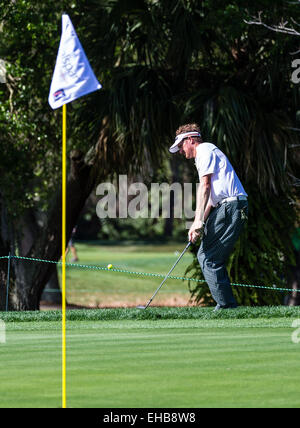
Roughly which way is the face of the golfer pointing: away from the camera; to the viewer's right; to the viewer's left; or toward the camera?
to the viewer's left

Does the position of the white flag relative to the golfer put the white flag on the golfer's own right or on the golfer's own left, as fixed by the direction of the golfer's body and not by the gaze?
on the golfer's own left

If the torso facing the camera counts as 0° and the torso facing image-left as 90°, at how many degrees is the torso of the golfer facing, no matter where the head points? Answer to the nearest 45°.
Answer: approximately 90°
